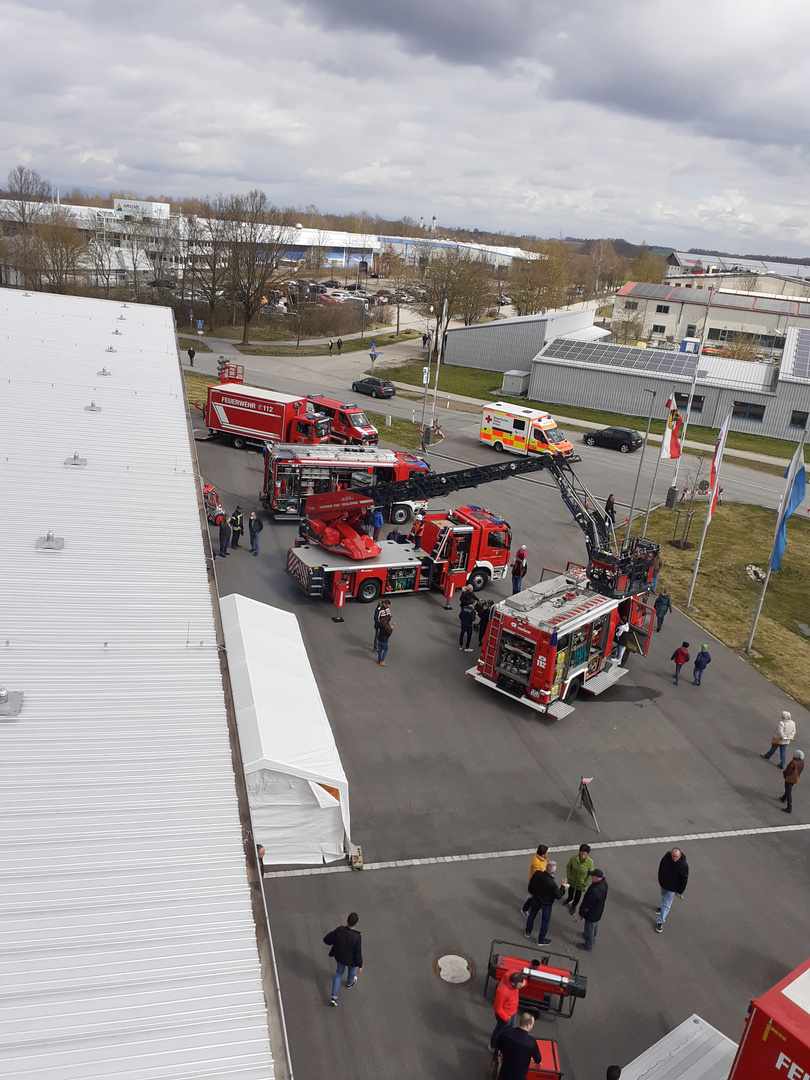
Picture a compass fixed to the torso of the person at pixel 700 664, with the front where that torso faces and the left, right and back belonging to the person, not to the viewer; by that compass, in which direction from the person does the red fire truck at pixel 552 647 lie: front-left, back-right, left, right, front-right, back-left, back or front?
left

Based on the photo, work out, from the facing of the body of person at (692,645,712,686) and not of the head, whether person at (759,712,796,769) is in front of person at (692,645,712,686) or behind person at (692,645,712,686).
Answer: behind

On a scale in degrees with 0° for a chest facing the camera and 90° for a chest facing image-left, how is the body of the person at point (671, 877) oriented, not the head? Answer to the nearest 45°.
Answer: approximately 45°

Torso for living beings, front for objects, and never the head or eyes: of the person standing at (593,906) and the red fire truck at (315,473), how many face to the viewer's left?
1

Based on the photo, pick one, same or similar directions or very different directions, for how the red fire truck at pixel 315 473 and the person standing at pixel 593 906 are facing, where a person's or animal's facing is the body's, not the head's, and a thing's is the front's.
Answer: very different directions

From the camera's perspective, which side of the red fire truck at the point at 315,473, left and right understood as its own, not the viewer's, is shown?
right

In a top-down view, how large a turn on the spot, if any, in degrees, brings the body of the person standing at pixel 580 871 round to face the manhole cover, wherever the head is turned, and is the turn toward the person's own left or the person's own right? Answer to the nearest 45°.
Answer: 0° — they already face it

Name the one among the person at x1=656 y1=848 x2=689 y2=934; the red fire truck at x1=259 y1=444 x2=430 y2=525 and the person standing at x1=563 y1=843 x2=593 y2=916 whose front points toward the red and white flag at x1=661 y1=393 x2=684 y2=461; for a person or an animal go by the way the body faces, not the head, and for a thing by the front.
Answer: the red fire truck

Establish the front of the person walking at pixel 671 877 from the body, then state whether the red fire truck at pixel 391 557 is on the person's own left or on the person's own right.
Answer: on the person's own right

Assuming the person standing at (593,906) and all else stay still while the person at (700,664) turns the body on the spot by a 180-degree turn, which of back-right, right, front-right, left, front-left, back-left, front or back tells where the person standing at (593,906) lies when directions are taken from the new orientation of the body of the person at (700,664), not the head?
front-right

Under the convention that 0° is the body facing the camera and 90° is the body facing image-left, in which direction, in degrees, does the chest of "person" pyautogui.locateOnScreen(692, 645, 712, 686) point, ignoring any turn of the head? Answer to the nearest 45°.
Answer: approximately 135°

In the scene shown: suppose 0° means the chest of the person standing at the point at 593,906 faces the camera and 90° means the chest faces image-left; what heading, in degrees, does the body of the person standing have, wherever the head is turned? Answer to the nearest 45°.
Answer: approximately 90°

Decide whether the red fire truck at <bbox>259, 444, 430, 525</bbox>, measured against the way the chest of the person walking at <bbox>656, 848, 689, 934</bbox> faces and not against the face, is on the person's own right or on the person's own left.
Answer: on the person's own right
